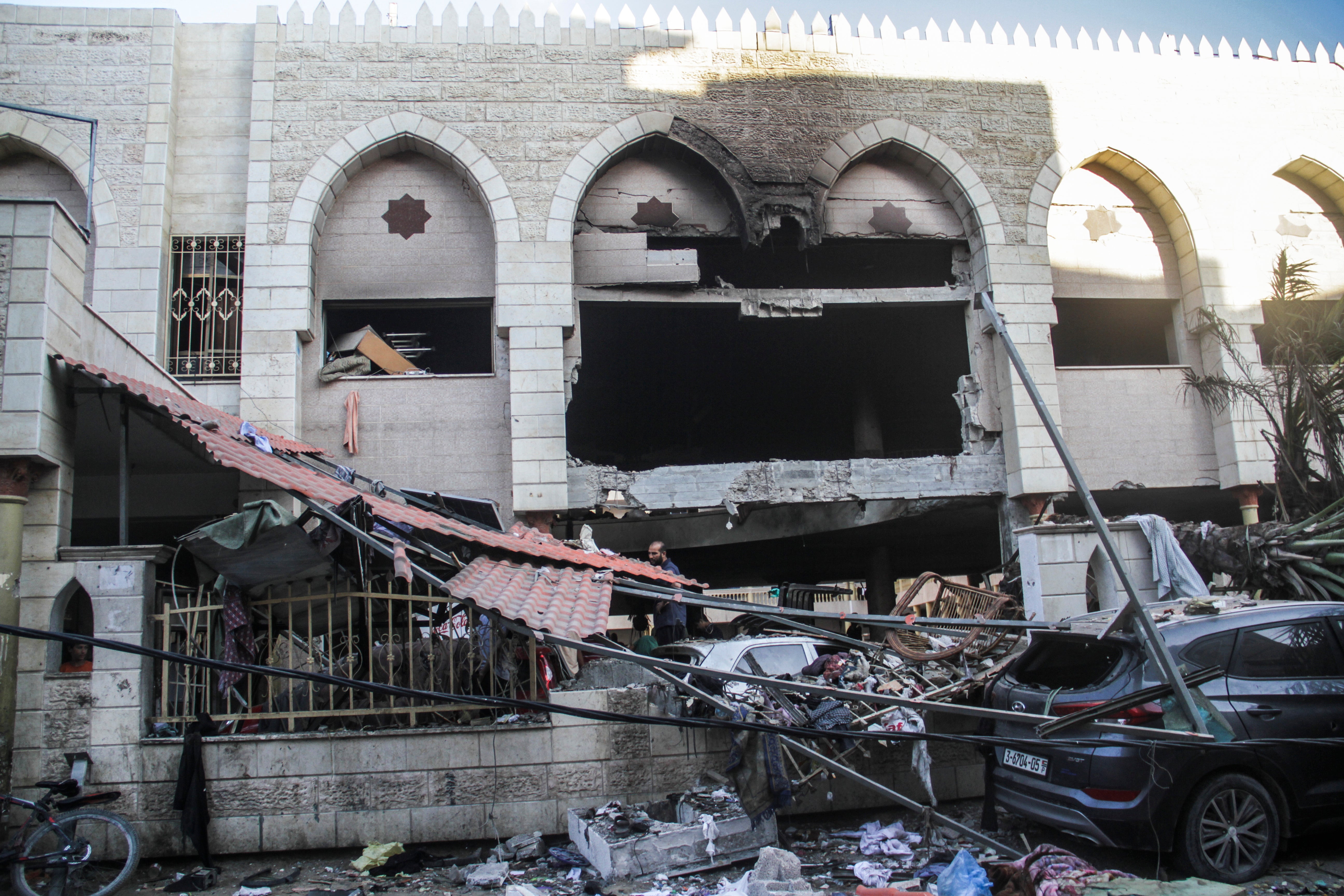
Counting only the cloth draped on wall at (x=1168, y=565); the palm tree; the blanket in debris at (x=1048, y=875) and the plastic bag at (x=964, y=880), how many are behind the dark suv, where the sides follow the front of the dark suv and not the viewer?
2

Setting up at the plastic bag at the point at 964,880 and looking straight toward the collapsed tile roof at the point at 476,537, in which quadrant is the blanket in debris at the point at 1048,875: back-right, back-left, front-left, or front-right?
back-right

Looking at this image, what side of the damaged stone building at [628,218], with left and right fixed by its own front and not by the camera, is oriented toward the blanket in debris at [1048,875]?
front

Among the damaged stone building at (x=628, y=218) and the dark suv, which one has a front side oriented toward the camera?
the damaged stone building

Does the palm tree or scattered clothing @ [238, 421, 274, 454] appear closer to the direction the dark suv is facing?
the palm tree

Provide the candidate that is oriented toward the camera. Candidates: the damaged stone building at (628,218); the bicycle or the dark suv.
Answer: the damaged stone building

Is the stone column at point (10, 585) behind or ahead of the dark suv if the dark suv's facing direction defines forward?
behind

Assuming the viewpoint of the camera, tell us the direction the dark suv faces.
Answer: facing away from the viewer and to the right of the viewer

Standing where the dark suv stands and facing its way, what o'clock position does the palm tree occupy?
The palm tree is roughly at 11 o'clock from the dark suv.

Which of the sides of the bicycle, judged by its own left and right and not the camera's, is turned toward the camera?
left

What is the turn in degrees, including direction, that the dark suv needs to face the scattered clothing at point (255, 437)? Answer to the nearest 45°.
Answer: approximately 135° to its left

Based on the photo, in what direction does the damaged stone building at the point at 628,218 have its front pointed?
toward the camera
